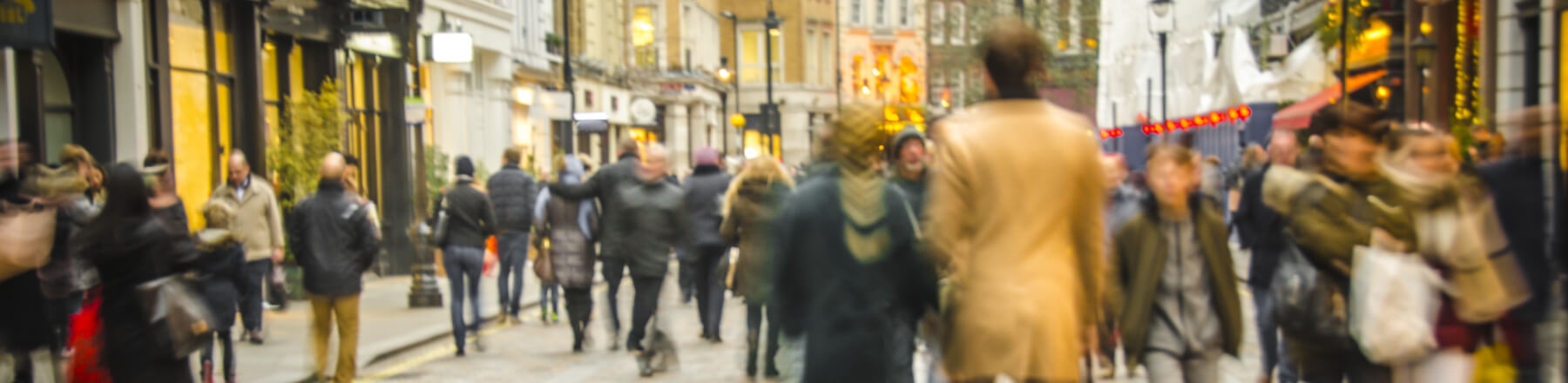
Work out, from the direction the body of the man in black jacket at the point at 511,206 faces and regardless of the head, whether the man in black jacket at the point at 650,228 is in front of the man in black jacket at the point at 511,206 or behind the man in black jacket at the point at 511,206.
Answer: behind

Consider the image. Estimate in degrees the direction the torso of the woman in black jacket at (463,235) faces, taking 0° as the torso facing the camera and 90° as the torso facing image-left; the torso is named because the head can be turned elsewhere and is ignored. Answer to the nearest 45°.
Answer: approximately 180°

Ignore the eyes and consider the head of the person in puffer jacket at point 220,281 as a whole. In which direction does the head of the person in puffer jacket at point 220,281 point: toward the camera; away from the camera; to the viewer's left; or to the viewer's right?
away from the camera

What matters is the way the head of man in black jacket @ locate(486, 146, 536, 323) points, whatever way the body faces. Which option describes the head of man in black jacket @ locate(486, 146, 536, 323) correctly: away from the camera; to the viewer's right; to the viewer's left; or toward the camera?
away from the camera

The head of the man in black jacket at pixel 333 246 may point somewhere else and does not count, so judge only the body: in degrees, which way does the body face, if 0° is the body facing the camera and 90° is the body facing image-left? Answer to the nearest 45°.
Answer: approximately 180°

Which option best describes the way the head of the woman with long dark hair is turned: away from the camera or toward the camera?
away from the camera

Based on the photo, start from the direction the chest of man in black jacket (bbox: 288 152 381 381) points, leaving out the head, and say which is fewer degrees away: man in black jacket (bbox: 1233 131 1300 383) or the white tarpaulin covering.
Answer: the white tarpaulin covering

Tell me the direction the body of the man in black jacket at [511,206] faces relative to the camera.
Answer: away from the camera

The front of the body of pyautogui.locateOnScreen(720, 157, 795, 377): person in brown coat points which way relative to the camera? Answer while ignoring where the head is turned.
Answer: away from the camera

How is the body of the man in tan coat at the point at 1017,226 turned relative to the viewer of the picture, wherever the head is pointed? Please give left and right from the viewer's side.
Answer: facing away from the viewer

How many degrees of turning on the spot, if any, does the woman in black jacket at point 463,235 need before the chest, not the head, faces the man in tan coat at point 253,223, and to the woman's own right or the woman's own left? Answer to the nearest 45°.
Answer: approximately 45° to the woman's own left

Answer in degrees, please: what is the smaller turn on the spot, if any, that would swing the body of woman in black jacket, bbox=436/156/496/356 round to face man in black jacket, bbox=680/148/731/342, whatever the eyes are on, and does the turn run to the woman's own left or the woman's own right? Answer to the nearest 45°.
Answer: approximately 90° to the woman's own right

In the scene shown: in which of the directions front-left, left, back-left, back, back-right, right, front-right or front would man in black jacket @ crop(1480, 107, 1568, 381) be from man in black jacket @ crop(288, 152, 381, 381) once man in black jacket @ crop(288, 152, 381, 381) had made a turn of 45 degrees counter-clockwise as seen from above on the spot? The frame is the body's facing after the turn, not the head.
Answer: back
